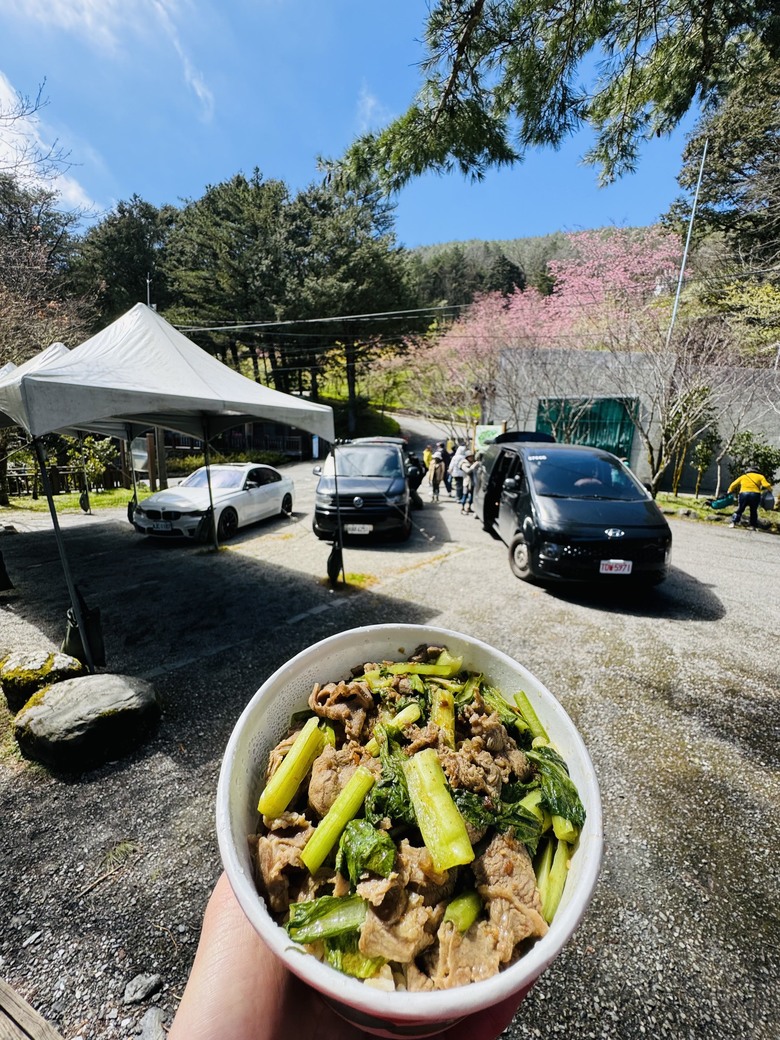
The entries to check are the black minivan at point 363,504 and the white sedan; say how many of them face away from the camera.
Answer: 0

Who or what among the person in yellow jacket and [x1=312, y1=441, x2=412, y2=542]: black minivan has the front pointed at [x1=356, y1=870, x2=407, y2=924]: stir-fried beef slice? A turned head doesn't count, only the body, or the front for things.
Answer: the black minivan

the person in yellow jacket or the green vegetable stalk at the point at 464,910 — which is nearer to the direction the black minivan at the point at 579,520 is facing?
the green vegetable stalk

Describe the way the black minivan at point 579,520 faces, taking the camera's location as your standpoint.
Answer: facing the viewer and to the right of the viewer

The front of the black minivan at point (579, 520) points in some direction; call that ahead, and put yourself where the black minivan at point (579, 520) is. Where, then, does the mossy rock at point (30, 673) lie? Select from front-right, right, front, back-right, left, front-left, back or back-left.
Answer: right

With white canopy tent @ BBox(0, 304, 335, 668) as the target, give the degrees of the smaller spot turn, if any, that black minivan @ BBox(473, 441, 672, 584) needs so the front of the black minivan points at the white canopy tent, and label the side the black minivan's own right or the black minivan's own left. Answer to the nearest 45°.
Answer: approximately 90° to the black minivan's own right

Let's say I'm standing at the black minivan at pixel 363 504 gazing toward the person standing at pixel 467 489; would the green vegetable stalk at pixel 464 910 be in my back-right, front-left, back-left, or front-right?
back-right

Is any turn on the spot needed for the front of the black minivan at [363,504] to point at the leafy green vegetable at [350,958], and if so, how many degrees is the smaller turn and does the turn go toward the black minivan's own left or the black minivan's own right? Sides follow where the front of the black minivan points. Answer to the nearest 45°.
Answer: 0° — it already faces it

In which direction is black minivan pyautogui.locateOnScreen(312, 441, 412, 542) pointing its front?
toward the camera

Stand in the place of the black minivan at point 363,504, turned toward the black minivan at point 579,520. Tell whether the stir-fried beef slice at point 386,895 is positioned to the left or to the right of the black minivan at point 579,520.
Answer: right

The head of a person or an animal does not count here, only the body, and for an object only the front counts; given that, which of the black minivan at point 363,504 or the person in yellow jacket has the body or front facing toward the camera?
the black minivan

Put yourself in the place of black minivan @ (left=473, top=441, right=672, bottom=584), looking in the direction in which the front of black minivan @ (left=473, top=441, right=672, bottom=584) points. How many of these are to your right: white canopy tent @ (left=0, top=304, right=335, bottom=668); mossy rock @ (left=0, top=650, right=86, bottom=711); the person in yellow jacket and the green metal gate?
2

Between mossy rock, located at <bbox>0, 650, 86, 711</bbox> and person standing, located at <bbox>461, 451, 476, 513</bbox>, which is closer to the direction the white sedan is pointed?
the mossy rock

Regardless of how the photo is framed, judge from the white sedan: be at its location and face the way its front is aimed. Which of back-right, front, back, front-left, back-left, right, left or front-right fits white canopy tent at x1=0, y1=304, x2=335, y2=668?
front-left
